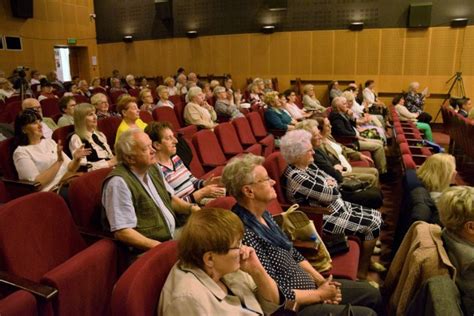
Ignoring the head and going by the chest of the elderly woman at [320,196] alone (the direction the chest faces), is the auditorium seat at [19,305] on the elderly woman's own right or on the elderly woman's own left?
on the elderly woman's own right

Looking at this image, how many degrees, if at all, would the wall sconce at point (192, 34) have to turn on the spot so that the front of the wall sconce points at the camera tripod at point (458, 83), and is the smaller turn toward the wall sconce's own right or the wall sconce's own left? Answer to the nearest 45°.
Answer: approximately 45° to the wall sconce's own left

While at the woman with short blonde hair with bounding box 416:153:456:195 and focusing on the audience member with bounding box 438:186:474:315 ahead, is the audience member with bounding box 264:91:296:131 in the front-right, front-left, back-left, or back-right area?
back-right

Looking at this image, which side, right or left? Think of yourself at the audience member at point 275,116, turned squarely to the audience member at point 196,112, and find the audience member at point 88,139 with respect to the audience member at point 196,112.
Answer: left

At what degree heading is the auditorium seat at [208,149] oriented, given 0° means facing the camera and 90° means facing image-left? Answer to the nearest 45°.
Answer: approximately 315°

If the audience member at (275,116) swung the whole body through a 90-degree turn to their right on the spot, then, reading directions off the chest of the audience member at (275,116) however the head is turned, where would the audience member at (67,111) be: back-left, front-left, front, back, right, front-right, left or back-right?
front-right
